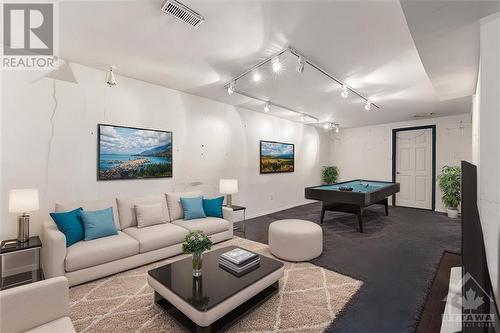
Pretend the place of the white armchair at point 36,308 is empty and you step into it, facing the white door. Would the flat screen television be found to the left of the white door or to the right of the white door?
right

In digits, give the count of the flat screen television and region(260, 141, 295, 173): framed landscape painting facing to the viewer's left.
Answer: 1

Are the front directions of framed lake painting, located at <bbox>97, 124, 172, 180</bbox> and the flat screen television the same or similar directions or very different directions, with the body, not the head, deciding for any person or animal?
very different directions

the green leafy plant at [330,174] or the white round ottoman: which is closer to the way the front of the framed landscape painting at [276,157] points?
the white round ottoman

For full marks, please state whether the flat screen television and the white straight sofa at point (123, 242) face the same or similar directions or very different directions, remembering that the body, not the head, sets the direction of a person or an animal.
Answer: very different directions

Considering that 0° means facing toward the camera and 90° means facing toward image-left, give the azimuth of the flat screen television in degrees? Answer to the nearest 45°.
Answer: approximately 90°

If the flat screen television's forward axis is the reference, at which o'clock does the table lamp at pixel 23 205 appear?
The table lamp is roughly at 11 o'clock from the flat screen television.

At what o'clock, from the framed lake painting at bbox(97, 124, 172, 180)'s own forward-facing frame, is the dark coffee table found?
The dark coffee table is roughly at 1 o'clock from the framed lake painting.

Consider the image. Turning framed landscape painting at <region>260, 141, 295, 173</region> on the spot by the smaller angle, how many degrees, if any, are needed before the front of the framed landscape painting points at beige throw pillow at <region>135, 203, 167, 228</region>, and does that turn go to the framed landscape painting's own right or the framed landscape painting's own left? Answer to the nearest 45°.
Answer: approximately 90° to the framed landscape painting's own right

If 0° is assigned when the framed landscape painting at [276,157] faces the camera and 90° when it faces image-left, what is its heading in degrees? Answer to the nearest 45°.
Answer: approximately 315°

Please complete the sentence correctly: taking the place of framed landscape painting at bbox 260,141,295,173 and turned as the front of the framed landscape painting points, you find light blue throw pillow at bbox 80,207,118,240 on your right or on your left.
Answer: on your right

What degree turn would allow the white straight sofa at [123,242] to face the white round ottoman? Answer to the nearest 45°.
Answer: approximately 45° to its left
